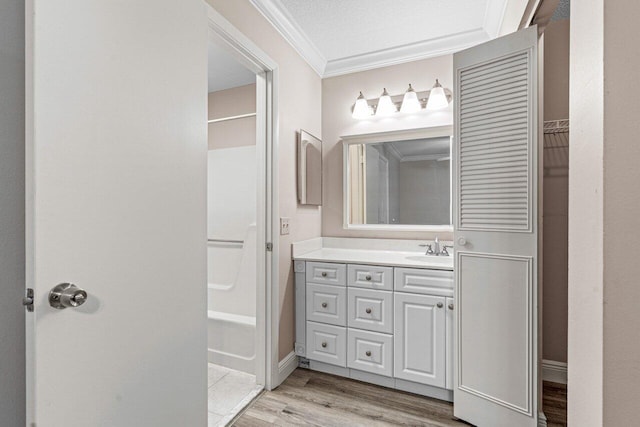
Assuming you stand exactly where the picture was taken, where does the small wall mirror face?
facing the viewer and to the right of the viewer

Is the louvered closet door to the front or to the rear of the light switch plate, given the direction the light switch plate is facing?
to the front

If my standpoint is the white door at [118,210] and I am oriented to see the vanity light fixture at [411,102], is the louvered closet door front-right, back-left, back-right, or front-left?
front-right

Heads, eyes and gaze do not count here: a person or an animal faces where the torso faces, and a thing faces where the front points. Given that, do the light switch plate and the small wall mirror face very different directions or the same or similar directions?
same or similar directions

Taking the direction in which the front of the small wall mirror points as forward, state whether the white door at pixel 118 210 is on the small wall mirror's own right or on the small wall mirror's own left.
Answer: on the small wall mirror's own right

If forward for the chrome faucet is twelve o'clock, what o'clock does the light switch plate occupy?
The light switch plate is roughly at 2 o'clock from the chrome faucet.

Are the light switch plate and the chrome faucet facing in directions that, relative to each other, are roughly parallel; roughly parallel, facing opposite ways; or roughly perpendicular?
roughly perpendicular

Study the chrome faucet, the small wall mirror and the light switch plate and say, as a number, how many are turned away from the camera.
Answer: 0

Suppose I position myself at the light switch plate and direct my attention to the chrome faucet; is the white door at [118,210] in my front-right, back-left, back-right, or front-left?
back-right

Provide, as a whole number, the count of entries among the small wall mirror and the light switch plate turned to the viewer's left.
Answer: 0

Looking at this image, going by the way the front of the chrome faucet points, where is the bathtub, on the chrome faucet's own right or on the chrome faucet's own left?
on the chrome faucet's own right

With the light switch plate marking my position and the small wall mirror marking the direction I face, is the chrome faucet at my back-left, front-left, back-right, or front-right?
front-right

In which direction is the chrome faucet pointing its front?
toward the camera

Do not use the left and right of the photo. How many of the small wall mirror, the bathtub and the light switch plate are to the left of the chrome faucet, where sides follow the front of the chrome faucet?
0
